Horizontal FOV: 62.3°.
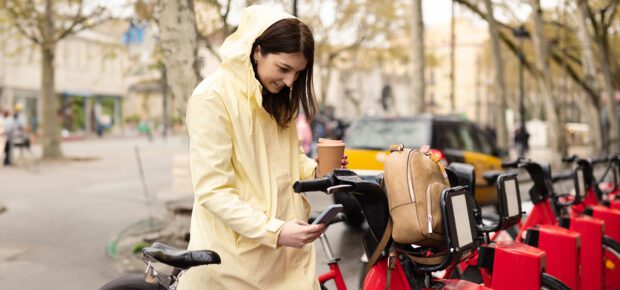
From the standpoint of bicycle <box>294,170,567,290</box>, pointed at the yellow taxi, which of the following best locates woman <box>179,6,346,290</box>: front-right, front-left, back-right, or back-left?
back-left

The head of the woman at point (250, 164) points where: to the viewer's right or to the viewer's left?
to the viewer's right

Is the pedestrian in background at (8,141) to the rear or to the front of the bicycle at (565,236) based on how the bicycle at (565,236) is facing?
to the rear

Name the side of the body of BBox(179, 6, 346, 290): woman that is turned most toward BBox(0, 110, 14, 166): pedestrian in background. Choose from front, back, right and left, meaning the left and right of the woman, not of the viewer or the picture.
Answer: back
